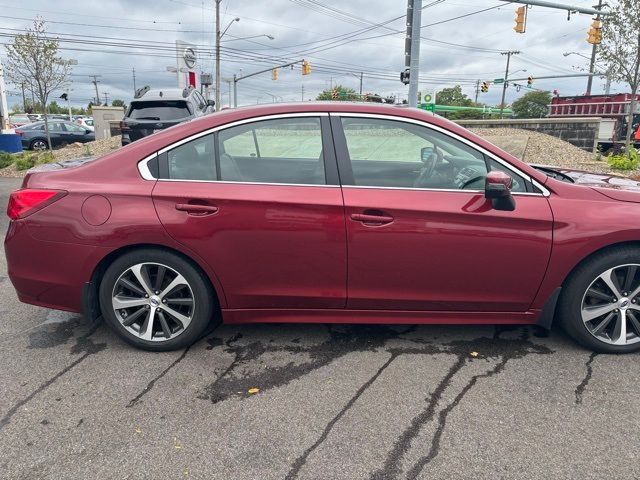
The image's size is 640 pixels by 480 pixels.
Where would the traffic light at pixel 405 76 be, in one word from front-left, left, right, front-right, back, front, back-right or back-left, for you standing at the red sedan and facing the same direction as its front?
left

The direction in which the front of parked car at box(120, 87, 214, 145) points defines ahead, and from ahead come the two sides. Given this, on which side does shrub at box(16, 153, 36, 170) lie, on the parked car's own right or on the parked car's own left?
on the parked car's own left

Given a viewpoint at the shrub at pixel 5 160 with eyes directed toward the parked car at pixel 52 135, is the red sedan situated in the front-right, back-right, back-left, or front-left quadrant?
back-right

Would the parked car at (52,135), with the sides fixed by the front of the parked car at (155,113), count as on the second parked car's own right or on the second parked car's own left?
on the second parked car's own left

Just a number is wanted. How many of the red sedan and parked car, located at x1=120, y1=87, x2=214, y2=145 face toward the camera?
0

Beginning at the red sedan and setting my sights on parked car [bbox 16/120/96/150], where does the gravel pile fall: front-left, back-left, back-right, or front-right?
front-right

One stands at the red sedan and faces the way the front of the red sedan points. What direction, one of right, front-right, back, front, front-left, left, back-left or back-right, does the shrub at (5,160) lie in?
back-left

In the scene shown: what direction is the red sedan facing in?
to the viewer's right

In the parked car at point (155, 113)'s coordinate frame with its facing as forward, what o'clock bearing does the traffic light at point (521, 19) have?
The traffic light is roughly at 1 o'clock from the parked car.

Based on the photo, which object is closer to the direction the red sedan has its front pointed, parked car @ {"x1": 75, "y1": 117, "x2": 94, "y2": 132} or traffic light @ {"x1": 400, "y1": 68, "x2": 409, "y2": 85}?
the traffic light

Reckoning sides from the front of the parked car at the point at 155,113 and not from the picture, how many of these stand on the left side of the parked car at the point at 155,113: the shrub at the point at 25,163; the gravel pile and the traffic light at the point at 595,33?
1

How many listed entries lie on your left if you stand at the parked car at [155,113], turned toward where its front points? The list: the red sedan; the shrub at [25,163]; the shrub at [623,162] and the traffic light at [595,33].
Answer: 1

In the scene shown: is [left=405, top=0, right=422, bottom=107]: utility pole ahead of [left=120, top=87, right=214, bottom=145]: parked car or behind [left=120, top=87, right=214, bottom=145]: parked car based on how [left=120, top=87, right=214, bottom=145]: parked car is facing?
ahead

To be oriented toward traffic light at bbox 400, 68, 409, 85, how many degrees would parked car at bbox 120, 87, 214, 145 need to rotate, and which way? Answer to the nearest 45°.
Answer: approximately 45° to its right

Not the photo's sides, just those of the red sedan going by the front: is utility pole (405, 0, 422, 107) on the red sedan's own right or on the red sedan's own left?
on the red sedan's own left
